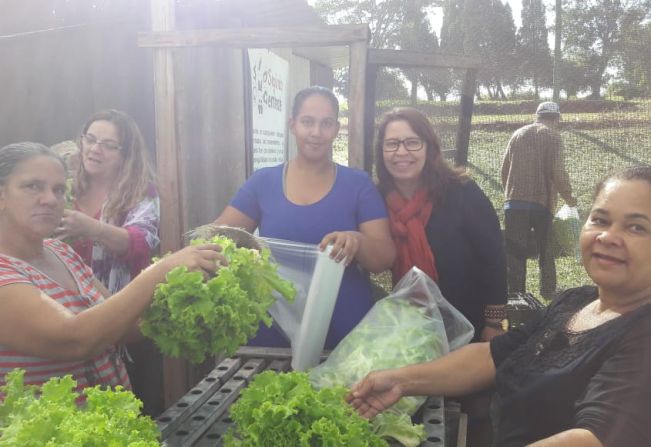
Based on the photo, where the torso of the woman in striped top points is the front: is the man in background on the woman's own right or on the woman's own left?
on the woman's own left

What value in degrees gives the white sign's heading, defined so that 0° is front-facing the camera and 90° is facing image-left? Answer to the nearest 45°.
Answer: approximately 315°

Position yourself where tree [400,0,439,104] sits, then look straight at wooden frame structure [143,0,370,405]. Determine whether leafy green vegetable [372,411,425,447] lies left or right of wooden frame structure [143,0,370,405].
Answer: left

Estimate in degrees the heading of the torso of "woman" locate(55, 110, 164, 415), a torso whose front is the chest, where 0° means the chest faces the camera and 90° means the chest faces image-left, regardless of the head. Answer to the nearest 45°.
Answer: approximately 45°

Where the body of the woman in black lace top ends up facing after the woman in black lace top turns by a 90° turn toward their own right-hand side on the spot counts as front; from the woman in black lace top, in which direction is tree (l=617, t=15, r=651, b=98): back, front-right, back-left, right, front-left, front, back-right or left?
front-right

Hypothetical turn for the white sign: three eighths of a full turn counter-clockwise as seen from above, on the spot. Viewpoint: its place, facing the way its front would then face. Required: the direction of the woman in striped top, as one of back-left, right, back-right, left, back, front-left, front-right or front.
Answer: back

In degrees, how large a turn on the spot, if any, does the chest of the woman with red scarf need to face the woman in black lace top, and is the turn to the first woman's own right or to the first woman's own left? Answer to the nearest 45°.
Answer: approximately 45° to the first woman's own left

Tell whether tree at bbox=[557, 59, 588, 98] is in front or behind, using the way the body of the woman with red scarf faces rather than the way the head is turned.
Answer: behind

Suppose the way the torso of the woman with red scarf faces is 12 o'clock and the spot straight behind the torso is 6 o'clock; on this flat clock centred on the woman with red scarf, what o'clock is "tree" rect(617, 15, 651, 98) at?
The tree is roughly at 6 o'clock from the woman with red scarf.

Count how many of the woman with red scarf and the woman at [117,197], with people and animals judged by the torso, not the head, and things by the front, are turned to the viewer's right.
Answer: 0

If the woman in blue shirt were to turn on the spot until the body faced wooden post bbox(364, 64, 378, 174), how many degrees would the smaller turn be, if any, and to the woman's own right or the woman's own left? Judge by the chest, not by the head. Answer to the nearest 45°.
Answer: approximately 180°

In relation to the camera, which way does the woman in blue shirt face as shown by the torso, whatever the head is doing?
toward the camera

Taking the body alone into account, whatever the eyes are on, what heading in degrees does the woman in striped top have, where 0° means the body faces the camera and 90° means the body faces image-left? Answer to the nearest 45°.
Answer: approximately 315°

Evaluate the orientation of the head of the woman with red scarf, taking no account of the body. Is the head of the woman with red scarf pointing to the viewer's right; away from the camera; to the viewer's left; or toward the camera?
toward the camera
